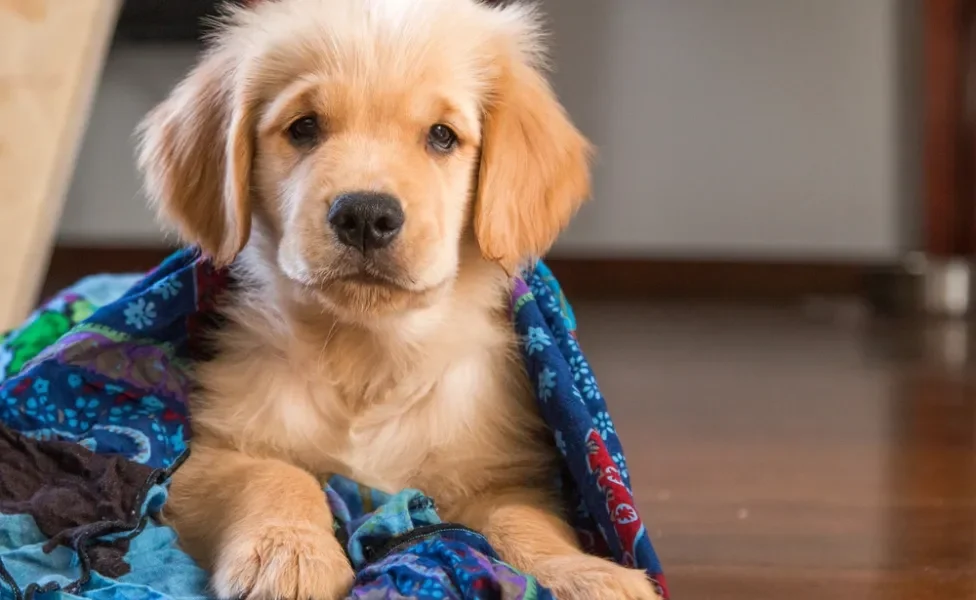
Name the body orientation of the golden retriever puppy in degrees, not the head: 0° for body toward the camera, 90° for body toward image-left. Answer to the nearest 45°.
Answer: approximately 0°
